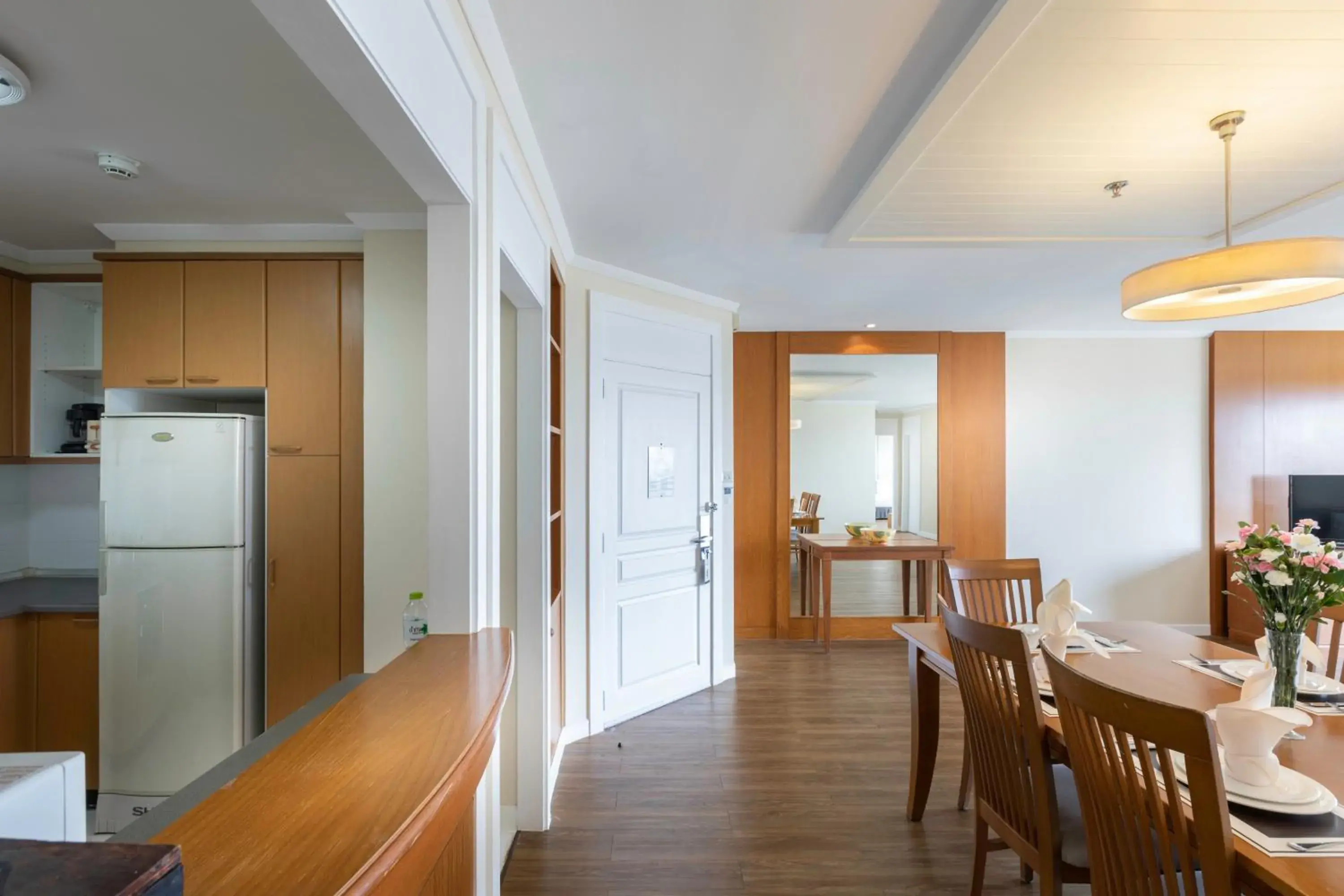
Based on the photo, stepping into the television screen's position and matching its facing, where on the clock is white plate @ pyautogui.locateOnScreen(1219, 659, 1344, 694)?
The white plate is roughly at 12 o'clock from the television screen.

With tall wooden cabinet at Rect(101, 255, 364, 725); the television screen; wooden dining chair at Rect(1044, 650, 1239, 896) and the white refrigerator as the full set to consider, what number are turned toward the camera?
3

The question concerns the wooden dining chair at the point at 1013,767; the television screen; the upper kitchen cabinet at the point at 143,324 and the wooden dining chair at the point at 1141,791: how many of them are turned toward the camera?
2

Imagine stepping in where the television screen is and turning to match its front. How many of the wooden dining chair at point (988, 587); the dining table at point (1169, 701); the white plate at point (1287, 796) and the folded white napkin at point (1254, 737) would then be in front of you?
4

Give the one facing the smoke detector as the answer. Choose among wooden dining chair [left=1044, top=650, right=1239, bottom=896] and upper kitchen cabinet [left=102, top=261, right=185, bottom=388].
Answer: the upper kitchen cabinet

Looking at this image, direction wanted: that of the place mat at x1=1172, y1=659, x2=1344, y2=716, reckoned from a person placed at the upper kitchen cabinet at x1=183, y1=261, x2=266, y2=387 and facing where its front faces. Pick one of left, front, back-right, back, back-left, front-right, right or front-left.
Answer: front-left

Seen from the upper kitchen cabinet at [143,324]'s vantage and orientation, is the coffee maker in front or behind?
behind

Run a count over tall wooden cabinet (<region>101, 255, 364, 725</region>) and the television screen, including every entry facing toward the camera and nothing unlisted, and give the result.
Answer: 2

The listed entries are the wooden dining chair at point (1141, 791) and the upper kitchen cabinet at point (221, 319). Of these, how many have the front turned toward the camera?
1
